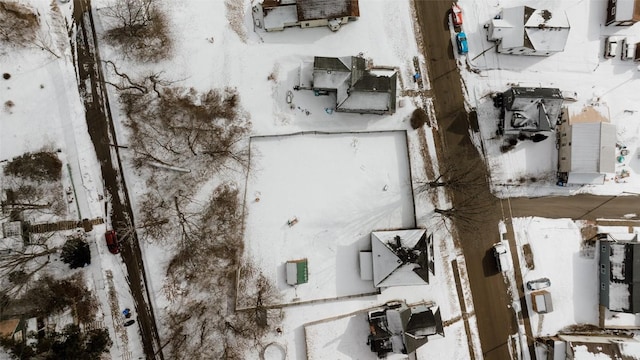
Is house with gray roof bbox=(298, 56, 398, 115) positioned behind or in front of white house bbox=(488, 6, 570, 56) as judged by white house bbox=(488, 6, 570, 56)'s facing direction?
in front

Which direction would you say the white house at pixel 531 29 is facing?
to the viewer's left

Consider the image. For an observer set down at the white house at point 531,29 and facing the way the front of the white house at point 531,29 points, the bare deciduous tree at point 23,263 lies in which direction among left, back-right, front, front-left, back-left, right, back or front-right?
front-left

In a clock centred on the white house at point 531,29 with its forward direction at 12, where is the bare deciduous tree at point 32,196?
The bare deciduous tree is roughly at 11 o'clock from the white house.

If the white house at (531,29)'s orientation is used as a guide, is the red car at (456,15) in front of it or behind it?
in front

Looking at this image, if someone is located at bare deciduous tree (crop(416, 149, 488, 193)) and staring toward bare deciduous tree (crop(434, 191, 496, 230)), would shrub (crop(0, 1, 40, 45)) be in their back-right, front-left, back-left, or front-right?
back-right

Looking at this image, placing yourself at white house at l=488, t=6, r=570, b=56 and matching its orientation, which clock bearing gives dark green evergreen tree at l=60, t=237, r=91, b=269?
The dark green evergreen tree is roughly at 11 o'clock from the white house.

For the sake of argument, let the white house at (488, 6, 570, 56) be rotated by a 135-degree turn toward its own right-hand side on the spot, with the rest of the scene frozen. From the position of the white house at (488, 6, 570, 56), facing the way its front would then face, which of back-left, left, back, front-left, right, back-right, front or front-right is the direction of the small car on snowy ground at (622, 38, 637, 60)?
front

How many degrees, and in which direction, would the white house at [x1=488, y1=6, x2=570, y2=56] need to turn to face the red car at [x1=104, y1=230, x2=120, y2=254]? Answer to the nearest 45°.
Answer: approximately 45° to its left

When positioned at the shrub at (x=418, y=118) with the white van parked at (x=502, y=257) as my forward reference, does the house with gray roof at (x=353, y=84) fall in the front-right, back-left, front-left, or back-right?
back-right

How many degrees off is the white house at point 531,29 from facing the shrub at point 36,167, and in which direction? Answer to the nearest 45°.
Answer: approximately 45° to its left

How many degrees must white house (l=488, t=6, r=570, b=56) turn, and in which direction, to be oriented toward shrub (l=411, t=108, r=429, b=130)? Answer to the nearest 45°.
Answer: approximately 45° to its left
